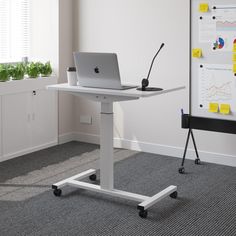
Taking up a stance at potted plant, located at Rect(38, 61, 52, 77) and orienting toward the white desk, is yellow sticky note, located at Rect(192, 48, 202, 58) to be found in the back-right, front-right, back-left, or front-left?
front-left

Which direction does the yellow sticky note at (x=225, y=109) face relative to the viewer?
toward the camera

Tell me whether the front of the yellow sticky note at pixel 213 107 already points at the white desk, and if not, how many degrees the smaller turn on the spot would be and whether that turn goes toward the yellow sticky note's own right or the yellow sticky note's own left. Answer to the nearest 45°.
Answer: approximately 45° to the yellow sticky note's own right

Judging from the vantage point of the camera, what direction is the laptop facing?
facing away from the viewer and to the right of the viewer

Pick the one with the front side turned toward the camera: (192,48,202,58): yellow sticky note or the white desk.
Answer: the yellow sticky note

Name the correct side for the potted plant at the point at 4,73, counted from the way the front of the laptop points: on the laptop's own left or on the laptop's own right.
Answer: on the laptop's own left

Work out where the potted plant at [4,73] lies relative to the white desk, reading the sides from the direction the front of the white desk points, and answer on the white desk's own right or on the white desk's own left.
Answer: on the white desk's own left

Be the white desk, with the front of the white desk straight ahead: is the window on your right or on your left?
on your left
